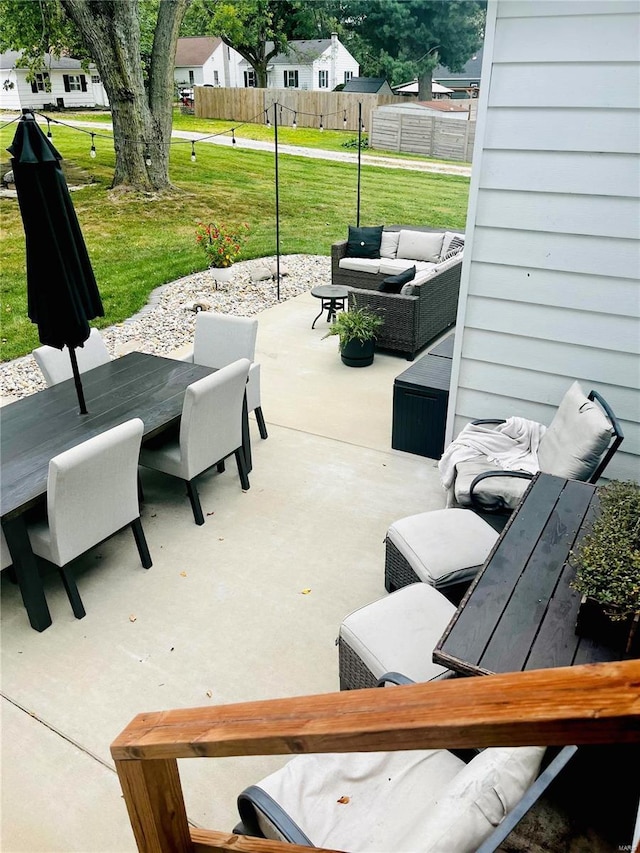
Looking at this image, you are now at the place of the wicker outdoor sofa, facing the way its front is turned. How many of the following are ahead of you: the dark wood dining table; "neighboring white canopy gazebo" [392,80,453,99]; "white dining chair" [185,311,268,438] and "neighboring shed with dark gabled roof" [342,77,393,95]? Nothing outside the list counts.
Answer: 2

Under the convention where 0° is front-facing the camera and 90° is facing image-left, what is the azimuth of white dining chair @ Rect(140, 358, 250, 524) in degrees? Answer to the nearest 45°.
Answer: approximately 135°

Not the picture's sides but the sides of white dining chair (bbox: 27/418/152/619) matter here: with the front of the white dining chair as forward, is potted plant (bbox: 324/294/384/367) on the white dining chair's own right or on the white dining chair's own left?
on the white dining chair's own right

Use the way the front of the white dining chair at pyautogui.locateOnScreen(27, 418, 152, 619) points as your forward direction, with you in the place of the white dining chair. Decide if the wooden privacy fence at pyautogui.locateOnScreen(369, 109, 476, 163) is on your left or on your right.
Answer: on your right

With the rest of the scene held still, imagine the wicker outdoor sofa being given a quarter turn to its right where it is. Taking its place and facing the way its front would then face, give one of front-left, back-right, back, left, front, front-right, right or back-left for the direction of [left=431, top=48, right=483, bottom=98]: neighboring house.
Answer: front-right

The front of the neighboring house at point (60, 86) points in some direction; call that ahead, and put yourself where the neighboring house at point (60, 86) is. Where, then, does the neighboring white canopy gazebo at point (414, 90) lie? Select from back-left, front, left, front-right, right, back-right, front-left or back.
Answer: left

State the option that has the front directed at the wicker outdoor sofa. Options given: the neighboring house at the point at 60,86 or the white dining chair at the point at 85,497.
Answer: the neighboring house

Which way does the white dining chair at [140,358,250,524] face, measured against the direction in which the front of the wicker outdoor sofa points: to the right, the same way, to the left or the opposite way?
to the right

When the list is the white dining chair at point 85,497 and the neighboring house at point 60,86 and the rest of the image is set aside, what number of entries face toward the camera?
1

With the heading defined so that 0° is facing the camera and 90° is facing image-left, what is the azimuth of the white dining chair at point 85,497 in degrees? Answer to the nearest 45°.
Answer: approximately 135°

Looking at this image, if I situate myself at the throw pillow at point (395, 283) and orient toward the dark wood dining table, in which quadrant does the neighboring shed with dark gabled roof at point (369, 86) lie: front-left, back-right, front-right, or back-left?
back-right

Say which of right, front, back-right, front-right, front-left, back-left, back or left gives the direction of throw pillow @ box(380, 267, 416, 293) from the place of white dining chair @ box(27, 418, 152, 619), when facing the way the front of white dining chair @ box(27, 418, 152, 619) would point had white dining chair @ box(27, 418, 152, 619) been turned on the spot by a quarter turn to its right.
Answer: front

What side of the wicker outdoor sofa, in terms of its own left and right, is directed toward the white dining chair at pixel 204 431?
front

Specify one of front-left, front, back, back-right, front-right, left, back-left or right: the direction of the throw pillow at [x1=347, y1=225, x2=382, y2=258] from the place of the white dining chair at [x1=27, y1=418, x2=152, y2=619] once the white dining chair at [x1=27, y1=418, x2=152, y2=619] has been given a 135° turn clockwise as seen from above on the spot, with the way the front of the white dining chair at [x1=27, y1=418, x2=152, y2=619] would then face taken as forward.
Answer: front-left

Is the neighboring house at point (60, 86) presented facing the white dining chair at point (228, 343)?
yes

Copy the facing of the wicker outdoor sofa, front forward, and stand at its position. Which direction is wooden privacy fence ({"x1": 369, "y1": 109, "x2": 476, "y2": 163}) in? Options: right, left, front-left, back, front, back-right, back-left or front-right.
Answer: back-right
